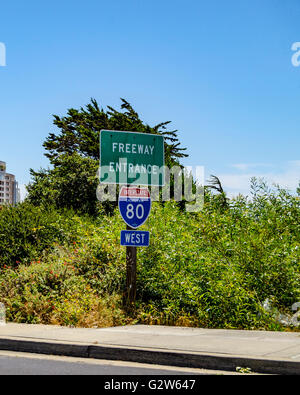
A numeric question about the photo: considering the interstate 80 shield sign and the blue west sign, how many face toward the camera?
2

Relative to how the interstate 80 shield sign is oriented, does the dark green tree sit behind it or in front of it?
behind

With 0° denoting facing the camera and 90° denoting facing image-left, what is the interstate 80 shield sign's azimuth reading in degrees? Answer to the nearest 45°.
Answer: approximately 0°

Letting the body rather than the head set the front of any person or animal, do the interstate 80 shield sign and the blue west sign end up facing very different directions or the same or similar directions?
same or similar directions

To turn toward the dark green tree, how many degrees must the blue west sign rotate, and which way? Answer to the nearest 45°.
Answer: approximately 180°

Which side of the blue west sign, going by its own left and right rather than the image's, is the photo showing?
front
